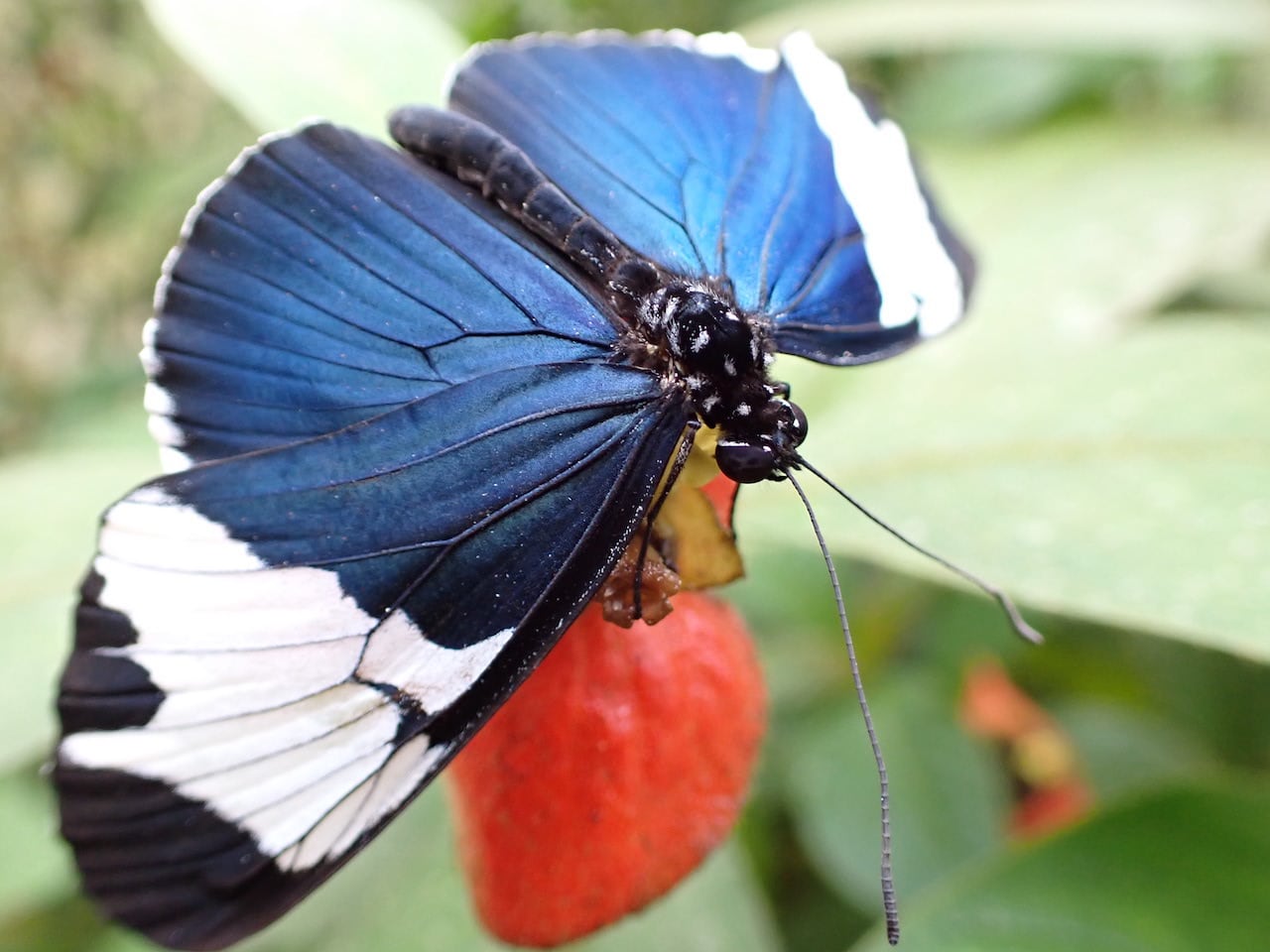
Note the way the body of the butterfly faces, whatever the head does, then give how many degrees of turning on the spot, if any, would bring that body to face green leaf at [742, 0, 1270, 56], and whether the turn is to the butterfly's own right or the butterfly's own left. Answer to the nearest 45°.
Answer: approximately 90° to the butterfly's own left

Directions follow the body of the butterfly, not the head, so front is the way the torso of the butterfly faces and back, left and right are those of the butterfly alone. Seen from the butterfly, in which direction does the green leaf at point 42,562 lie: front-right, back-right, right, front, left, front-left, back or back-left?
back

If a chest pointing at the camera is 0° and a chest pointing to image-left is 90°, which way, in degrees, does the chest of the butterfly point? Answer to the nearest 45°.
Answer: approximately 315°

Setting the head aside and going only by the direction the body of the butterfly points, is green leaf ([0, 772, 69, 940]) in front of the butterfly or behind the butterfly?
behind
